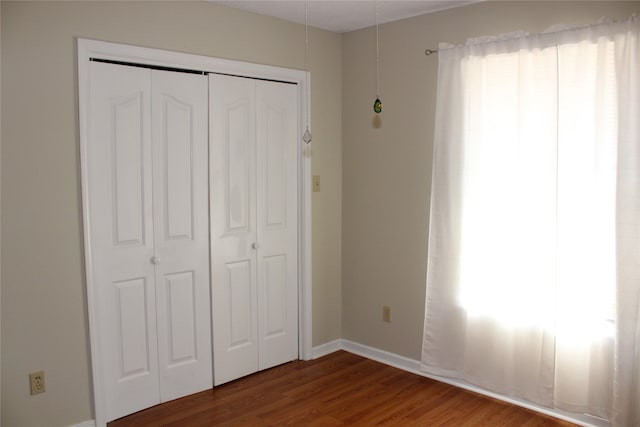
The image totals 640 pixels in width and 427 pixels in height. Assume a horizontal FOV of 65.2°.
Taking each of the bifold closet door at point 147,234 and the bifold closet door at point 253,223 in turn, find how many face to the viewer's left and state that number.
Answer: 0

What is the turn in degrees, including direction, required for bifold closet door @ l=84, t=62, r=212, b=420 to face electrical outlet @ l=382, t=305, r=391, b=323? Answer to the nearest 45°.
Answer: approximately 45° to its left

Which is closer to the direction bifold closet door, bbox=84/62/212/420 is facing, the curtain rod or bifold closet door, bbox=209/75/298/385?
the curtain rod

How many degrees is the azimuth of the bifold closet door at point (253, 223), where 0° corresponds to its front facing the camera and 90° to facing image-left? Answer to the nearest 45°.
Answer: approximately 315°

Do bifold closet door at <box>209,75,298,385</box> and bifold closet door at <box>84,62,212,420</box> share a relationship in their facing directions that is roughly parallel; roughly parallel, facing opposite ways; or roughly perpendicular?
roughly parallel

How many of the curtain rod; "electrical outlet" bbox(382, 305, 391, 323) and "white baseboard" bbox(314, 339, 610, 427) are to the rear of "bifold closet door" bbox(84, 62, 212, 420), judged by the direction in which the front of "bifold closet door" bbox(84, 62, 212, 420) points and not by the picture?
0

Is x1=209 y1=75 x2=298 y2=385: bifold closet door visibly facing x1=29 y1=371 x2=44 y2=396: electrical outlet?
no

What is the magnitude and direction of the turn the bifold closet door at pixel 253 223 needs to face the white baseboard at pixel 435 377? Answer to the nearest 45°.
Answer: approximately 45° to its left

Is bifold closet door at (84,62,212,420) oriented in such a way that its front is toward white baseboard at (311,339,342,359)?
no

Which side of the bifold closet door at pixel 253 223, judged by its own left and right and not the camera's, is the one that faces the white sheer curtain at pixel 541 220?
front

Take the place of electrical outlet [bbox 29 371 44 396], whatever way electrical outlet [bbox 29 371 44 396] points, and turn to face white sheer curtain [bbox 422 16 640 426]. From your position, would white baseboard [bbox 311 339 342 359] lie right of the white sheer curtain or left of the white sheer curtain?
left

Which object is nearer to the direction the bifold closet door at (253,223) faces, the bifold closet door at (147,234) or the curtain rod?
the curtain rod

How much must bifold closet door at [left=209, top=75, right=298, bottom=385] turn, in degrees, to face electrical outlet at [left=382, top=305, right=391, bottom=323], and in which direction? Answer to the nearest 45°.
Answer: approximately 45° to its left

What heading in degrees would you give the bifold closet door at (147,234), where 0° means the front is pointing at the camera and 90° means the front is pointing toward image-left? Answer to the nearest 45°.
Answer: approximately 315°

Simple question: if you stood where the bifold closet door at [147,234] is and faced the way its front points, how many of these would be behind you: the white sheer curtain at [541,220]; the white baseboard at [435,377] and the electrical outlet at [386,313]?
0
